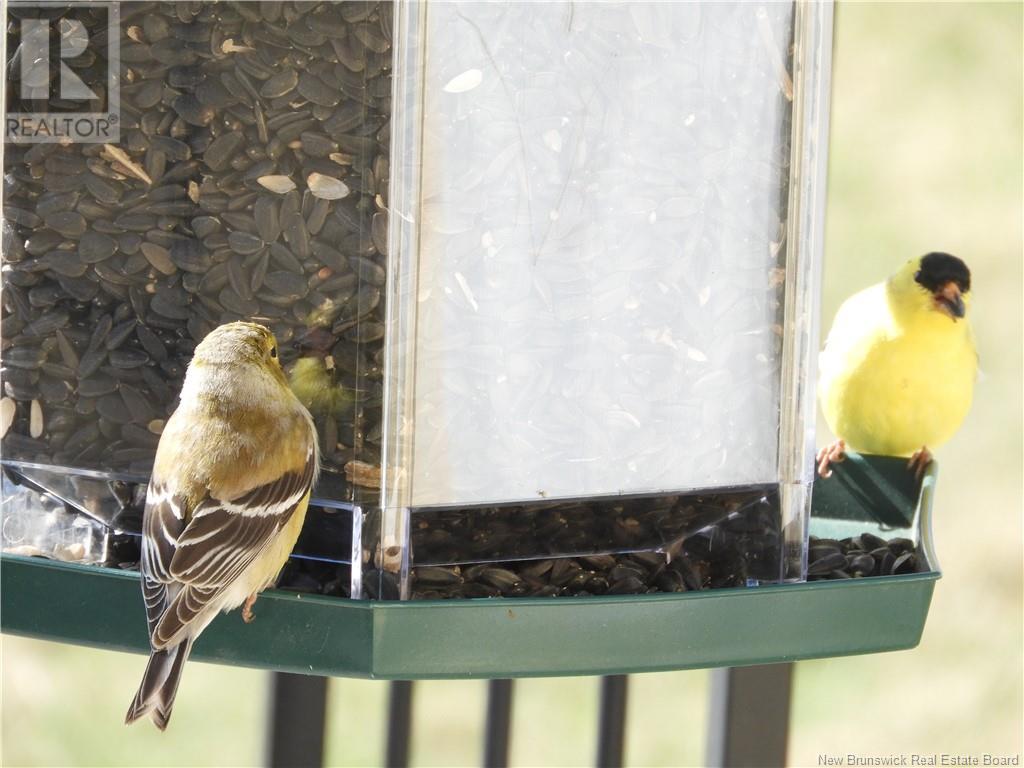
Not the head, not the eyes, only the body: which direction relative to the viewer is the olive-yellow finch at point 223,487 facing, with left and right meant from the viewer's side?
facing away from the viewer and to the right of the viewer

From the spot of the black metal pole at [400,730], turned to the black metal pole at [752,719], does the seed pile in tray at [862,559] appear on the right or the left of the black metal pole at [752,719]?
right
